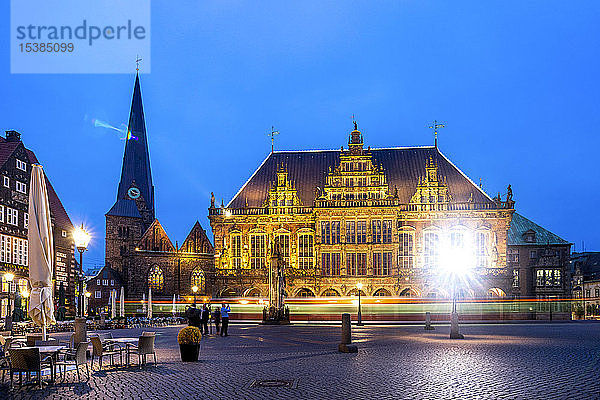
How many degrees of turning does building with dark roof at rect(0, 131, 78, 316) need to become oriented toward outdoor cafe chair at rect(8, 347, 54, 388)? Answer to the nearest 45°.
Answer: approximately 45° to its right

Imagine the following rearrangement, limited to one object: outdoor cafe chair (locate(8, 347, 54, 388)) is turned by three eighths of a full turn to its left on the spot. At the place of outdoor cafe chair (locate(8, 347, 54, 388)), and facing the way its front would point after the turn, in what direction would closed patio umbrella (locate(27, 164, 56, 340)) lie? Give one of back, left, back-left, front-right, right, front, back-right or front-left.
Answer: right

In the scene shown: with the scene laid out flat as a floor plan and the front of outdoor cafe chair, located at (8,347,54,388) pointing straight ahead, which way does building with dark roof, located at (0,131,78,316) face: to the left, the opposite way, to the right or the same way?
to the right

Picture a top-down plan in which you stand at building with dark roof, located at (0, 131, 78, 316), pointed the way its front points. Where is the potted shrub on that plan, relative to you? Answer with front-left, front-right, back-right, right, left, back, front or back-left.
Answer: front-right

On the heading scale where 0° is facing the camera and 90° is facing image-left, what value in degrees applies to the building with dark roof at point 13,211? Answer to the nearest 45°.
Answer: approximately 315°

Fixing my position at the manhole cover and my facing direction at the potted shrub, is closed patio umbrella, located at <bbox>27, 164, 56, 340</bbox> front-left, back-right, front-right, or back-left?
front-left

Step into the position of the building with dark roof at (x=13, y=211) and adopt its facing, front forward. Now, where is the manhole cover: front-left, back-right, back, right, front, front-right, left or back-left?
front-right

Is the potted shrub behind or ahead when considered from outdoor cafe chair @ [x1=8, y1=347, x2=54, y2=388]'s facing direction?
ahead

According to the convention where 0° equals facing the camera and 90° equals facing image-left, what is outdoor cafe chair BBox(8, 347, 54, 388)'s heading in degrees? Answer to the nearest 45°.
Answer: approximately 225°

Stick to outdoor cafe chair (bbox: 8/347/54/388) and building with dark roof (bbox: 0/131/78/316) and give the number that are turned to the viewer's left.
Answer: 0
